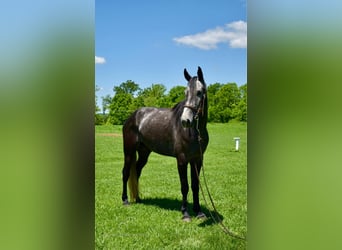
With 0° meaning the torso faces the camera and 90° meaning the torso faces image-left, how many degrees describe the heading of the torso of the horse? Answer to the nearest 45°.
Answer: approximately 315°

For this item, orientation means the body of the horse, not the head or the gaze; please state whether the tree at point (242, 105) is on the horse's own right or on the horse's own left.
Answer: on the horse's own left
